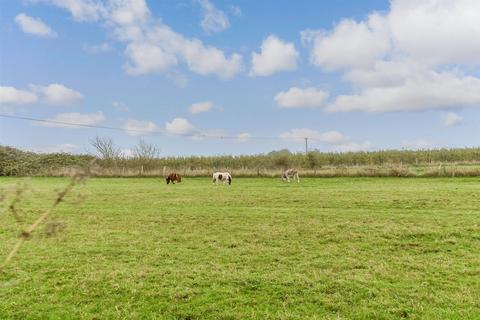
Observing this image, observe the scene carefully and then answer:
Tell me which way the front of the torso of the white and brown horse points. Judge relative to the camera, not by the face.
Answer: to the viewer's right

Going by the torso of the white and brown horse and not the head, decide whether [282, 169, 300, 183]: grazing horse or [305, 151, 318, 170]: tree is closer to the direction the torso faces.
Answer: the grazing horse

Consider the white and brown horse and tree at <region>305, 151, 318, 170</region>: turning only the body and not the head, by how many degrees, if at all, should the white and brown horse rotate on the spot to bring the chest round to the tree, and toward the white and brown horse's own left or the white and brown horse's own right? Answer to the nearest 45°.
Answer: approximately 45° to the white and brown horse's own left

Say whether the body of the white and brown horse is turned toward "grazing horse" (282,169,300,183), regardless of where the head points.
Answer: yes

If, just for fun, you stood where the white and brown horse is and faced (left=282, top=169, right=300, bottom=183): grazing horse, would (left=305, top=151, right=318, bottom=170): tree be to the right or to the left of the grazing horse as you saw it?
left
